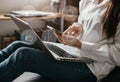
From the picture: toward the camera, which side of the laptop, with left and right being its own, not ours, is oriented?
right

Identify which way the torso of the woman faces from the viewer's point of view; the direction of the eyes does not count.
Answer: to the viewer's left
